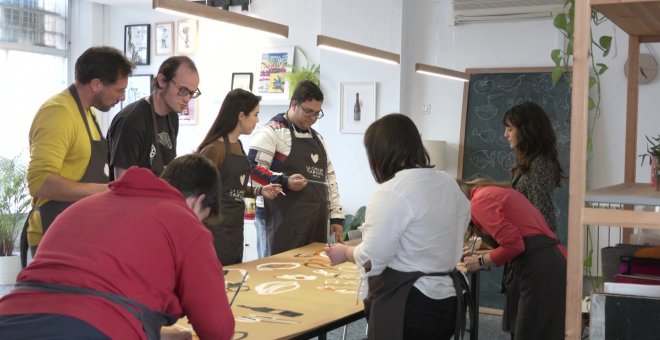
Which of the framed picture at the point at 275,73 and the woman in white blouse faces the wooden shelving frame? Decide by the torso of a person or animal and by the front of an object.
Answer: the framed picture

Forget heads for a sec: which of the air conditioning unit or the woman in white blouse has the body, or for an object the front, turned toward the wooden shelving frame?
the air conditioning unit

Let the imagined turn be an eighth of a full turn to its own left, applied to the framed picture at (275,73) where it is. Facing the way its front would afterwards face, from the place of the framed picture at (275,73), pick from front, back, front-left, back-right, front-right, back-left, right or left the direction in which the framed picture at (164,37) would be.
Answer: back

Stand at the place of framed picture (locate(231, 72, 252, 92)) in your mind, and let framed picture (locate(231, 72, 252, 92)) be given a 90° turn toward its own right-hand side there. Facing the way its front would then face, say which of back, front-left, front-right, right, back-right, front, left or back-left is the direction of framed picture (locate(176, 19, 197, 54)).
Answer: front-right

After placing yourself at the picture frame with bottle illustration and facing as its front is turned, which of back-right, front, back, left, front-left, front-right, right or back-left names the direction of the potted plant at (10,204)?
right

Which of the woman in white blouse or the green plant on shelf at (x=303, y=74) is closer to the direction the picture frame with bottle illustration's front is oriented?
the woman in white blouse

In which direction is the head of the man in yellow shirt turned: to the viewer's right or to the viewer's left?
to the viewer's right

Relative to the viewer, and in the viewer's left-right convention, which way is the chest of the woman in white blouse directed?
facing away from the viewer and to the left of the viewer

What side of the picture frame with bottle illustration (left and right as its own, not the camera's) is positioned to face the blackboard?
left

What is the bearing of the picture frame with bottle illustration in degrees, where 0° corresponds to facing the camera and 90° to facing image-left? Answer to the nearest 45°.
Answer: approximately 0°

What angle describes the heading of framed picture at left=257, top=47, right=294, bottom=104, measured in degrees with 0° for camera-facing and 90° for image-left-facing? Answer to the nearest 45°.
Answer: approximately 0°

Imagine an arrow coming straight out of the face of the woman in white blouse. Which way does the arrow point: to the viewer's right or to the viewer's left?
to the viewer's left

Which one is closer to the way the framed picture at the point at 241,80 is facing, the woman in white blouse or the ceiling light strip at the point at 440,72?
the woman in white blouse

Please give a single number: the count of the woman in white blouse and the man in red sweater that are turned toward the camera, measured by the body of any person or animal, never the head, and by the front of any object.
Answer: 0

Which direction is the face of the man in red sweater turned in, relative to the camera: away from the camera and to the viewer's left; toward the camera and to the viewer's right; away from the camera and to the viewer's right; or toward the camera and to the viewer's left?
away from the camera and to the viewer's right
